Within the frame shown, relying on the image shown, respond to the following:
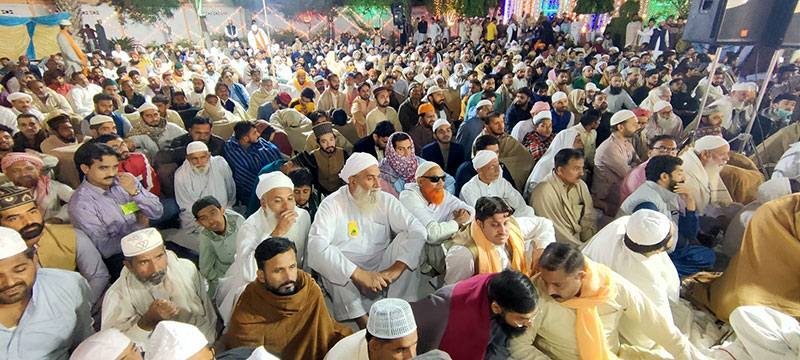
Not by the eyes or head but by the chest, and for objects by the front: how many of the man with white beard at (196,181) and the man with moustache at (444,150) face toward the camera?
2

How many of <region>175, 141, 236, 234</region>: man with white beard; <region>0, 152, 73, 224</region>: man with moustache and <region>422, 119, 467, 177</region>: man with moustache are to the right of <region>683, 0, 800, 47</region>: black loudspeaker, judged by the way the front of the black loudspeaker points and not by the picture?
3

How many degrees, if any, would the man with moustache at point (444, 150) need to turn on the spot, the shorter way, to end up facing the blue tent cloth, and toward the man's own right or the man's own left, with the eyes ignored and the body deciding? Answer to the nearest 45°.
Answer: approximately 135° to the man's own right

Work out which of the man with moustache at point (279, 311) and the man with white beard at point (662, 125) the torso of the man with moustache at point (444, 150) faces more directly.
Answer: the man with moustache

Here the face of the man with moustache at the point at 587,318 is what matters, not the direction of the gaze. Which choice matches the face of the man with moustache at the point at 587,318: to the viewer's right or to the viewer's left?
to the viewer's left

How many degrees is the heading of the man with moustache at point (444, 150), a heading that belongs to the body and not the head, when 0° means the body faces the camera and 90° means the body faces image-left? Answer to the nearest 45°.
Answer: approximately 0°
